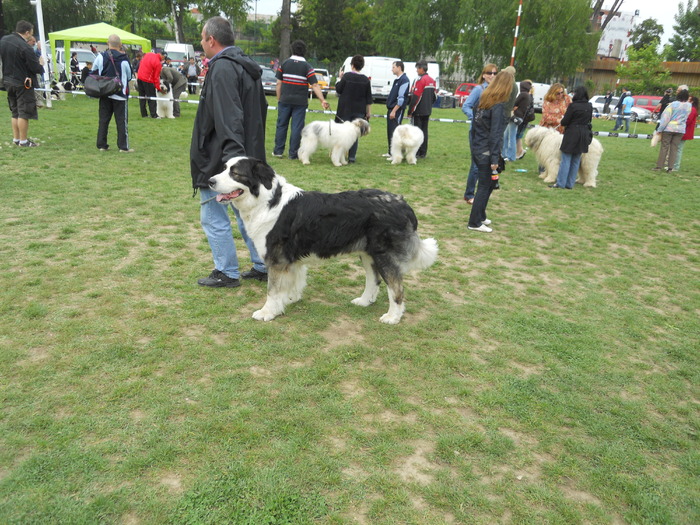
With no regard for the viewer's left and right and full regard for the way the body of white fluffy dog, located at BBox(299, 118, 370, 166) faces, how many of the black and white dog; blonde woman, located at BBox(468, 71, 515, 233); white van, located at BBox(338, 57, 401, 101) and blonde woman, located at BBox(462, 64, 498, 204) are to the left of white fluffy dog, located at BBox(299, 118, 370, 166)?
1

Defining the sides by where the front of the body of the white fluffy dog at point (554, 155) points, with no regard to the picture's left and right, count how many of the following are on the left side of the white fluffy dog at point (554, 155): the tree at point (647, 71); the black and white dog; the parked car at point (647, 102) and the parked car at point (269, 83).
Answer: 1

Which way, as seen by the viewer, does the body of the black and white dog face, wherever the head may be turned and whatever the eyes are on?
to the viewer's left

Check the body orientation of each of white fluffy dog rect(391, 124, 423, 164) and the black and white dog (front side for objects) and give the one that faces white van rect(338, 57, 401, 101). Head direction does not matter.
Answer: the white fluffy dog

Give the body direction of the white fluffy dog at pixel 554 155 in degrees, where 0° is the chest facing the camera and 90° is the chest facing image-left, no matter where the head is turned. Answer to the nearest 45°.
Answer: approximately 90°

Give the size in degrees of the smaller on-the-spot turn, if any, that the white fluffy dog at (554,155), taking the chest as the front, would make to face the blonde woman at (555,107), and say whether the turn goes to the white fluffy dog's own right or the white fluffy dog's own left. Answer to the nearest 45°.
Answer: approximately 90° to the white fluffy dog's own right

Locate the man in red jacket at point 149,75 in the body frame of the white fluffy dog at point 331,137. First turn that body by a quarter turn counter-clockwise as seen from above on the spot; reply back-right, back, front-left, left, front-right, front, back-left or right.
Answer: front-left

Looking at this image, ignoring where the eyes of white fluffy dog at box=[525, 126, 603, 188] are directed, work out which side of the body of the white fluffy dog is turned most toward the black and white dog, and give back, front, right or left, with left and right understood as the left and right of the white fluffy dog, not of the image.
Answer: left

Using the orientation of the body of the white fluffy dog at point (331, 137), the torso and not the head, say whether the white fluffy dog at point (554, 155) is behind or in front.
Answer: in front

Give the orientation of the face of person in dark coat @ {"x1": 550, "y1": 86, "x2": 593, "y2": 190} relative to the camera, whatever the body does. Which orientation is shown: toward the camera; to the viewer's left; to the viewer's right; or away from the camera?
away from the camera

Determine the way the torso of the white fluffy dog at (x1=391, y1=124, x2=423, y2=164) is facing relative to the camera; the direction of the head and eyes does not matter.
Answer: away from the camera

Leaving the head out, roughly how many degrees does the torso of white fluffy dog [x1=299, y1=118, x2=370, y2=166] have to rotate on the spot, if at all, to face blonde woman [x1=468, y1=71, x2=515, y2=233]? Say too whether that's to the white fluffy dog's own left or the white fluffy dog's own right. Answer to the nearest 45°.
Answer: approximately 45° to the white fluffy dog's own right
